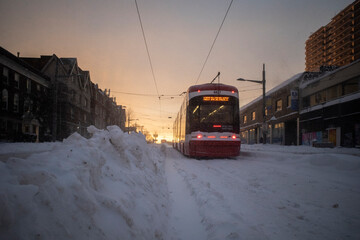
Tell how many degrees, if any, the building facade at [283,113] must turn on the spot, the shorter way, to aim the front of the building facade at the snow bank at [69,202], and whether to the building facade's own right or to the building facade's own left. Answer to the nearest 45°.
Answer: approximately 45° to the building facade's own left

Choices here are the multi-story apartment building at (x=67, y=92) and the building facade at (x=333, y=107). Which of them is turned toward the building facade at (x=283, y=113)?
the multi-story apartment building

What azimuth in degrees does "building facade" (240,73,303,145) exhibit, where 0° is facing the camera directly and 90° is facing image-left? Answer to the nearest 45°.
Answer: approximately 45°

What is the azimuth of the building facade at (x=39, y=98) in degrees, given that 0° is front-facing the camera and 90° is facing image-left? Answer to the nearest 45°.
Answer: approximately 315°

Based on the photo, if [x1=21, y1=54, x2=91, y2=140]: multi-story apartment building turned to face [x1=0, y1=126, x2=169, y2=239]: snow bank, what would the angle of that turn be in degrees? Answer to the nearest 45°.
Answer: approximately 45° to its right
